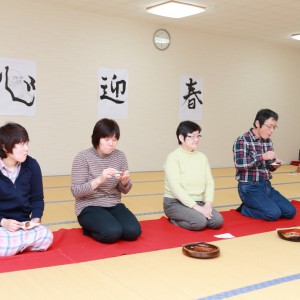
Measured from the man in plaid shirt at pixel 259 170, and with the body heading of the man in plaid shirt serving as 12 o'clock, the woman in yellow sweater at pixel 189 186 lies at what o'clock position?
The woman in yellow sweater is roughly at 3 o'clock from the man in plaid shirt.

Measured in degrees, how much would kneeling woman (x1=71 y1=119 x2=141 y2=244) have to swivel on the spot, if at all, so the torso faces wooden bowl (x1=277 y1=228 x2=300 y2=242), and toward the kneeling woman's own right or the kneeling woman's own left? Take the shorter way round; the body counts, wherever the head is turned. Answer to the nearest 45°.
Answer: approximately 45° to the kneeling woman's own left

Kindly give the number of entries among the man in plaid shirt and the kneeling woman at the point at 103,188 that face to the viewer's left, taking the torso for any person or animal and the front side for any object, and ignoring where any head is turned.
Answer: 0

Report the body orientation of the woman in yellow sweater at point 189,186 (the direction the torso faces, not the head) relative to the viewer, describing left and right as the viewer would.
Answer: facing the viewer and to the right of the viewer

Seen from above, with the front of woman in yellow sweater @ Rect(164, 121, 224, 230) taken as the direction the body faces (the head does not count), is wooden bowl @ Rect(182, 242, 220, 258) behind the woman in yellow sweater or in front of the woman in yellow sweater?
in front

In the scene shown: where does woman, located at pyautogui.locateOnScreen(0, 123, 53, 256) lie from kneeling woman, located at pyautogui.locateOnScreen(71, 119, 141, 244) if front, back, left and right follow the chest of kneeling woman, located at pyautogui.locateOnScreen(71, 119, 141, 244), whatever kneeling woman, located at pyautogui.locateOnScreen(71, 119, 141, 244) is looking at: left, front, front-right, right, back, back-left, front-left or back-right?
right

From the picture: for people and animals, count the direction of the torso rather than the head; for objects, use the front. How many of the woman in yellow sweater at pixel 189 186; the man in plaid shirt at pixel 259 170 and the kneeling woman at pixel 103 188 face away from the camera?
0

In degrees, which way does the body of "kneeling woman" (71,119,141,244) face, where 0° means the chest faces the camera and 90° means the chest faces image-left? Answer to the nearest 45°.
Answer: approximately 315°

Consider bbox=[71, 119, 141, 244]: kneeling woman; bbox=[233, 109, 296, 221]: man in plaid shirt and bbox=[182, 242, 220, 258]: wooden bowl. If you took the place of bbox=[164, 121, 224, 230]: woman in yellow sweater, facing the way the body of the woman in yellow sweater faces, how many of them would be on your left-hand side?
1

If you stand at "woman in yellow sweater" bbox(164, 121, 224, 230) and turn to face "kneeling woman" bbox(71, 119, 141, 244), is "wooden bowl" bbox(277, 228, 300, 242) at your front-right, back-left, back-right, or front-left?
back-left

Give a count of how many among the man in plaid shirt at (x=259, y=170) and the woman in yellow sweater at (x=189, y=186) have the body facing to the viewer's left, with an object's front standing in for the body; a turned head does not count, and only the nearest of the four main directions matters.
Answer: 0

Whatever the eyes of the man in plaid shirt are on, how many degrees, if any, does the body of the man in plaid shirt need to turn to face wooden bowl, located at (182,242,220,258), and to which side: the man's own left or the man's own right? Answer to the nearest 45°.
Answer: approximately 45° to the man's own right
